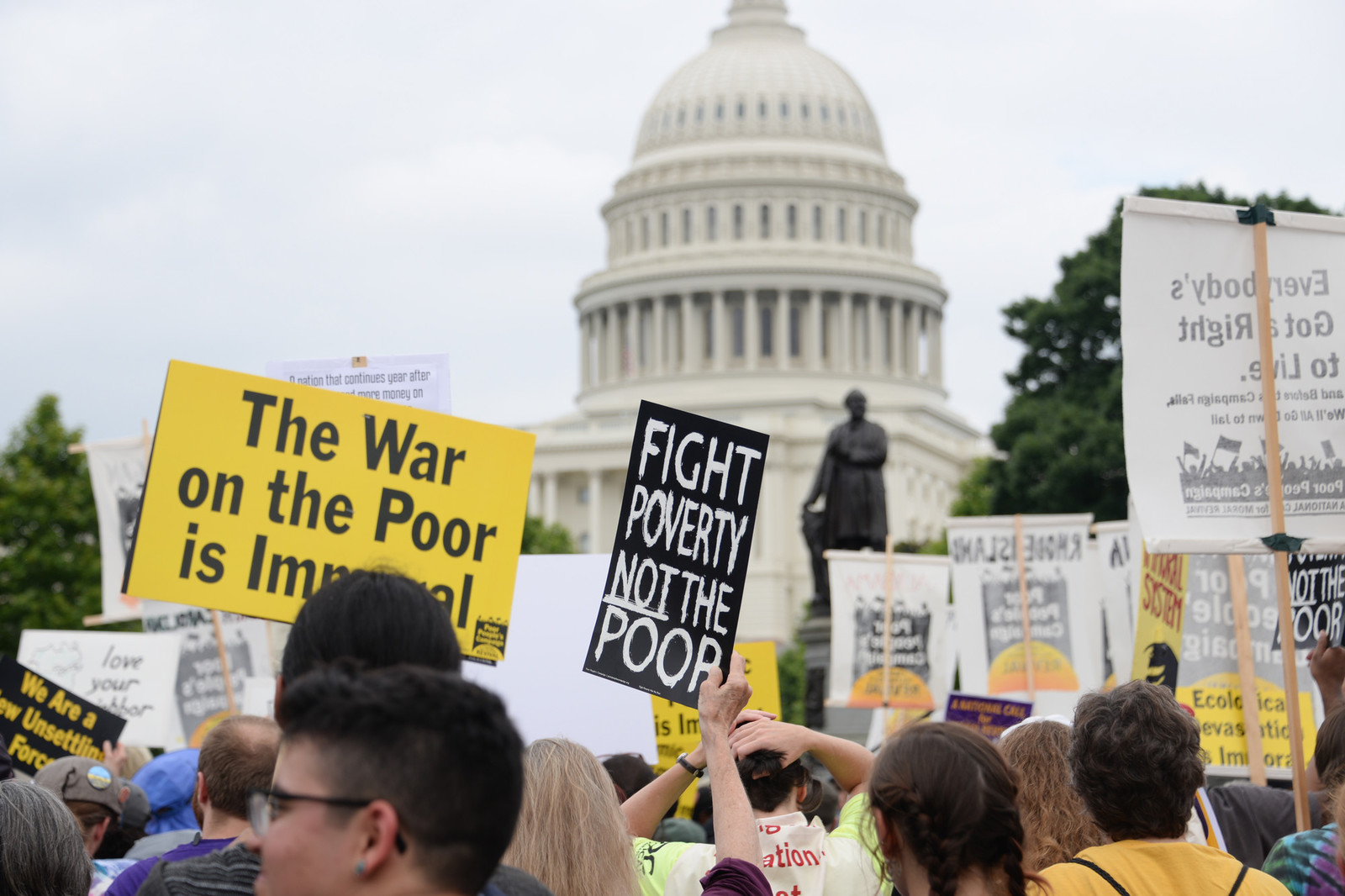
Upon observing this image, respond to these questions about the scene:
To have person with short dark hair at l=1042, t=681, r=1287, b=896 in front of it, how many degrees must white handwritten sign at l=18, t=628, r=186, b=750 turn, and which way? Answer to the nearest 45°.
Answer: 0° — it already faces them

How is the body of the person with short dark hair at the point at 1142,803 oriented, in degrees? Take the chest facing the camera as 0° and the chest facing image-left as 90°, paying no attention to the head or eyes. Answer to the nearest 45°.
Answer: approximately 180°

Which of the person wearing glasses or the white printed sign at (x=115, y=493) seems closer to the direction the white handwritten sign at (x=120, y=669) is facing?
the person wearing glasses

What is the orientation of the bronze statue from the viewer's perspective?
toward the camera

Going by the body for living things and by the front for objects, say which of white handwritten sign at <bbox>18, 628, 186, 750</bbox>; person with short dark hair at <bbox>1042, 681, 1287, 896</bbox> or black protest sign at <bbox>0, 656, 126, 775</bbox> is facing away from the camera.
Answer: the person with short dark hair

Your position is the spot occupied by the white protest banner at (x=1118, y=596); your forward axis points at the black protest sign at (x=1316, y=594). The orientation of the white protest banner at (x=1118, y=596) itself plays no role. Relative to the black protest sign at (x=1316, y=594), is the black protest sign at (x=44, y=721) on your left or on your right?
right

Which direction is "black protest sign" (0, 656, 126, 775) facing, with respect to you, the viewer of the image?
facing the viewer

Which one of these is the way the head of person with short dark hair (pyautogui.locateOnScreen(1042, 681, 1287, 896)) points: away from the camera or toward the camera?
away from the camera

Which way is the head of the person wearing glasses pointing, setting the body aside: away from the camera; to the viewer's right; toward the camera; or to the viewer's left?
to the viewer's left
